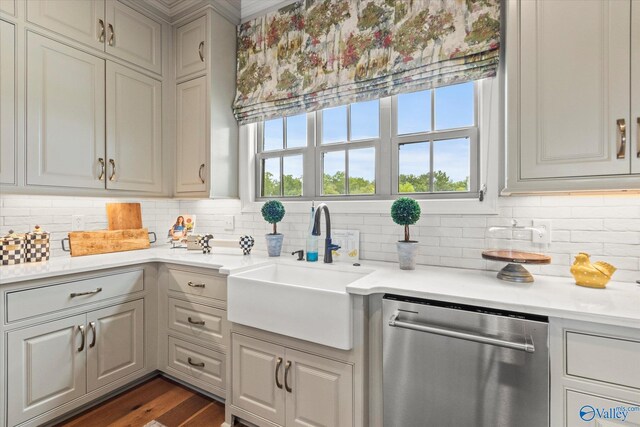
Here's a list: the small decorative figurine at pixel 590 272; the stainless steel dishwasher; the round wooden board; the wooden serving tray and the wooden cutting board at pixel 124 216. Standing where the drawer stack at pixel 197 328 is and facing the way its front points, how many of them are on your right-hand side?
2

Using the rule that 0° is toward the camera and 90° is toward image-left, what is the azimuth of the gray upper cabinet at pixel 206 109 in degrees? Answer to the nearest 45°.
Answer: approximately 45°

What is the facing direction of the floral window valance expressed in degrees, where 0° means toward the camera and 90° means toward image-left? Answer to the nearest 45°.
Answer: approximately 45°

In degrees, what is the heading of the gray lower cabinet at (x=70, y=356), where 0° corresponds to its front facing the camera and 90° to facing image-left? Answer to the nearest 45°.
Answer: approximately 315°

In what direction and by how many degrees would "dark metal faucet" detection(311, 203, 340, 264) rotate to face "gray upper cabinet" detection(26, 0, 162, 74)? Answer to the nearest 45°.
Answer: approximately 45° to its right

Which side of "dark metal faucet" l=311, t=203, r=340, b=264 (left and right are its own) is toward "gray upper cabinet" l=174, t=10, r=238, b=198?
right

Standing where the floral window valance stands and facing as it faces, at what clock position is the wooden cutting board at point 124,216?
The wooden cutting board is roughly at 2 o'clock from the floral window valance.
